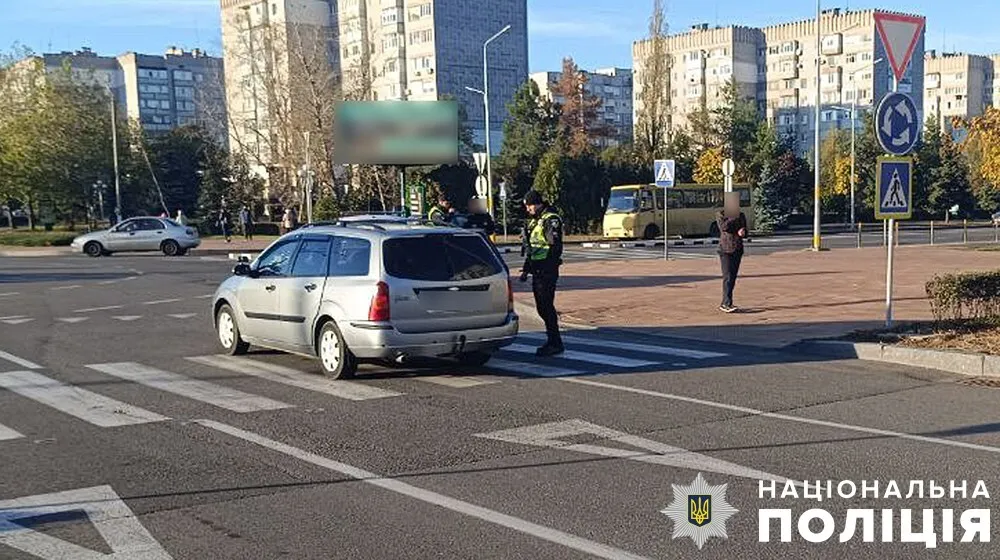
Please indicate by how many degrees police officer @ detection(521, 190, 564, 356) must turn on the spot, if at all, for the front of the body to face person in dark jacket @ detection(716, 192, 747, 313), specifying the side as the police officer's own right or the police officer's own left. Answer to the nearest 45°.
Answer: approximately 180°

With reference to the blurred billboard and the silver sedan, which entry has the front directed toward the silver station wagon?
the blurred billboard

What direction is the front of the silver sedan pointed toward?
to the viewer's left

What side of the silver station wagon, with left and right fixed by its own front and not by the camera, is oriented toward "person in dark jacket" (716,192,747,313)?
right

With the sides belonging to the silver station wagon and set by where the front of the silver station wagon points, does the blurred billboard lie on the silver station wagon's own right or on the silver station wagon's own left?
on the silver station wagon's own right

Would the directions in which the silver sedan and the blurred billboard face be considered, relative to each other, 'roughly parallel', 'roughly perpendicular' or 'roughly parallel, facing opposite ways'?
roughly perpendicular

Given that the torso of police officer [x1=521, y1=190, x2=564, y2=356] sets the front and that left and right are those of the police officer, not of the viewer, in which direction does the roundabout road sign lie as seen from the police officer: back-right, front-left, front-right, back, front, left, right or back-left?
back-left

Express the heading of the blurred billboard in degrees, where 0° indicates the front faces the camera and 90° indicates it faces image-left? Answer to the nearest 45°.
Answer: approximately 0°

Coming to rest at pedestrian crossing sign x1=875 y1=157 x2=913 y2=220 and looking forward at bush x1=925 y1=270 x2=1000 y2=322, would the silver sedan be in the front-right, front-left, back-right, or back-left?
back-left

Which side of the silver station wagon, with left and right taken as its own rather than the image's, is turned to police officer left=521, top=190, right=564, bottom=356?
right

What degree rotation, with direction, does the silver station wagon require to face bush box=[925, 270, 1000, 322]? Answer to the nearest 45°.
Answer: approximately 135° to its right
